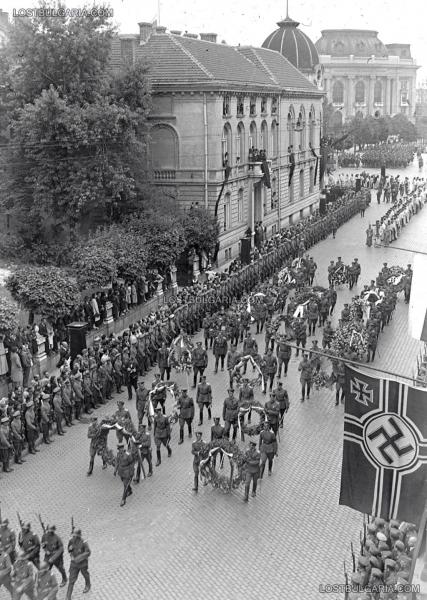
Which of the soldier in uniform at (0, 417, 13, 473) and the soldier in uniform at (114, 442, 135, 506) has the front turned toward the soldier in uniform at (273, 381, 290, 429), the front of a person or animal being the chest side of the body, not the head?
the soldier in uniform at (0, 417, 13, 473)

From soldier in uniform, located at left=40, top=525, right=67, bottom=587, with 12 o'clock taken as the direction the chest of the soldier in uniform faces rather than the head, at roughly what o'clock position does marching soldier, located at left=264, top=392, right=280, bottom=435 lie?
The marching soldier is roughly at 6 o'clock from the soldier in uniform.

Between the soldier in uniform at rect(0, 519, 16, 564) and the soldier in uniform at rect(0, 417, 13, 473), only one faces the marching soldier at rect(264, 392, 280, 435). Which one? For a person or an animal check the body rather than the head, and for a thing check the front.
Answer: the soldier in uniform at rect(0, 417, 13, 473)

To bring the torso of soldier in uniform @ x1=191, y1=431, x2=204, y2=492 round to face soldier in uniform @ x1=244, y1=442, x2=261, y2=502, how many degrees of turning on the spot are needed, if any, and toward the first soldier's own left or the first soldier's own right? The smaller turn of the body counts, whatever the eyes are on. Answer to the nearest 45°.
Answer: approximately 135° to the first soldier's own left

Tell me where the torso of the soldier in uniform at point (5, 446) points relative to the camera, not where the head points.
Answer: to the viewer's right

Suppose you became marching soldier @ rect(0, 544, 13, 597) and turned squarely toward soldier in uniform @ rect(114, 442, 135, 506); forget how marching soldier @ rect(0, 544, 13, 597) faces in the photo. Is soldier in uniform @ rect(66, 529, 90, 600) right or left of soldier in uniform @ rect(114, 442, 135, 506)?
right

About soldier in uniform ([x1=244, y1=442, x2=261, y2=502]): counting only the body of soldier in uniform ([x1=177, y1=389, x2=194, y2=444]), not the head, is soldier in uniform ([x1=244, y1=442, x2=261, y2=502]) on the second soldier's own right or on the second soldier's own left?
on the second soldier's own left
